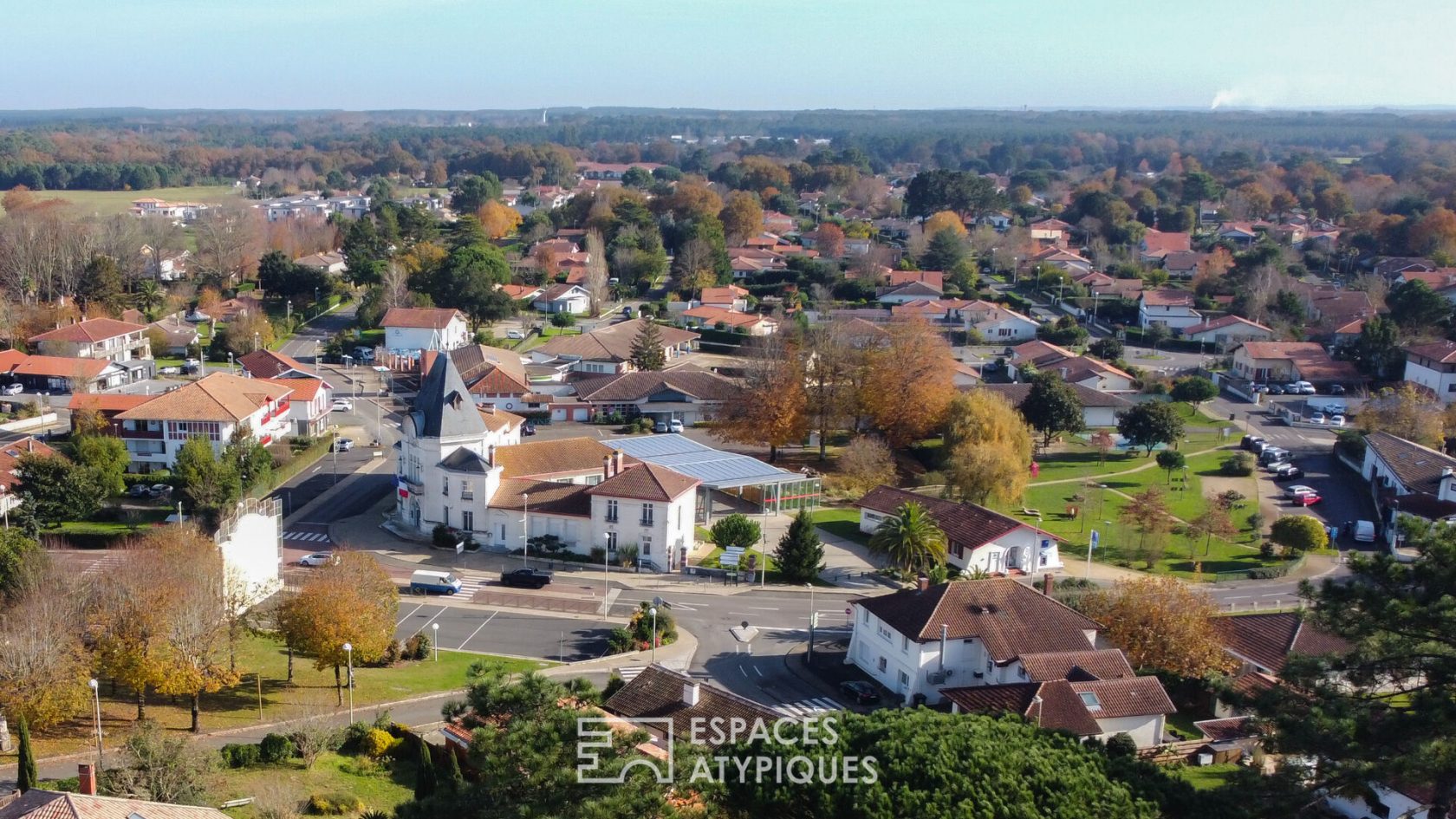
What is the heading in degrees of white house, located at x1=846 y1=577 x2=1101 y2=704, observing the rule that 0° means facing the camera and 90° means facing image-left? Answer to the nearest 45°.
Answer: approximately 45°

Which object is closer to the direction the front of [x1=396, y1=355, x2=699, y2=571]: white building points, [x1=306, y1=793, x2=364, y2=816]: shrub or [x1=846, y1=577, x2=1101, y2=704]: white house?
the shrub

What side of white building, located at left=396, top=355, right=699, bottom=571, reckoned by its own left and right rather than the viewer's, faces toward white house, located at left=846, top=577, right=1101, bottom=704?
left

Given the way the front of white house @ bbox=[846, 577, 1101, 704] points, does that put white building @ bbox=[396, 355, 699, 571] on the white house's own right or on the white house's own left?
on the white house's own right

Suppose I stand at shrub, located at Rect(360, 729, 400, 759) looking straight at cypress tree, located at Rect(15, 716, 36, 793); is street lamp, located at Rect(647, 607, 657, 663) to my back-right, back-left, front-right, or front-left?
back-right

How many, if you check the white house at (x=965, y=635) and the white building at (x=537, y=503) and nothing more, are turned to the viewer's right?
0

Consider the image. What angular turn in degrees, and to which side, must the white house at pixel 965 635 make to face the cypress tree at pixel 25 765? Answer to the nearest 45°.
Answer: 0° — it already faces it

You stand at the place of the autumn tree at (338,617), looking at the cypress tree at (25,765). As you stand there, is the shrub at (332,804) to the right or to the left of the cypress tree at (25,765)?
left

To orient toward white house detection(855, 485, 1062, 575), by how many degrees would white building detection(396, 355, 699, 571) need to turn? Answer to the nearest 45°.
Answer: approximately 135° to its left

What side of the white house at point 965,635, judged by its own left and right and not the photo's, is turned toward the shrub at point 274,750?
front

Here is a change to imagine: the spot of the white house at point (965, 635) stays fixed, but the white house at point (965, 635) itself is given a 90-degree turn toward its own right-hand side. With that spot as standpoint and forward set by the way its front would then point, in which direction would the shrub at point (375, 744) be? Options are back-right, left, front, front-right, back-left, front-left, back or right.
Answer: left

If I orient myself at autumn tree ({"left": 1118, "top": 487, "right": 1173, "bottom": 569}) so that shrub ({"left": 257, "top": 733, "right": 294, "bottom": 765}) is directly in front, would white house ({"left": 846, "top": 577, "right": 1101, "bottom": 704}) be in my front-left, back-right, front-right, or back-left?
front-left

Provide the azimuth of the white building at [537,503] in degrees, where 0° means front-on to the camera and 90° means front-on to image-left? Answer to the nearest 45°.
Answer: approximately 45°

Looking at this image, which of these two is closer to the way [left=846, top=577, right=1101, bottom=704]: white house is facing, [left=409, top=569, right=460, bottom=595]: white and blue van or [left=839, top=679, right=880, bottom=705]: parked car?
the parked car

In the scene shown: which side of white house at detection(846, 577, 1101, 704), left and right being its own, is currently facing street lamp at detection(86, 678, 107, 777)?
front

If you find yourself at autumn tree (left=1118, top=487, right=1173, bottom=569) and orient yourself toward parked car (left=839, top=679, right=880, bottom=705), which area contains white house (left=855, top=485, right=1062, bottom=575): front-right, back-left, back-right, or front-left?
front-right

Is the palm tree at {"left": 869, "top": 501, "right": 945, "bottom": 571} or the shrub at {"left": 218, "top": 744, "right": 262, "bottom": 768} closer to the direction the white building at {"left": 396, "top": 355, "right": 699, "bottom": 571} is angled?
the shrub

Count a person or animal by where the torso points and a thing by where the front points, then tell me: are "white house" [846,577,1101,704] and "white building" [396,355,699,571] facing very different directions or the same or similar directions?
same or similar directions

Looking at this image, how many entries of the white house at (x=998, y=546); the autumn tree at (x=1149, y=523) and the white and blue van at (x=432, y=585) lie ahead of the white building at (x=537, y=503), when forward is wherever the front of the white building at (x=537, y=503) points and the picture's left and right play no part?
1
